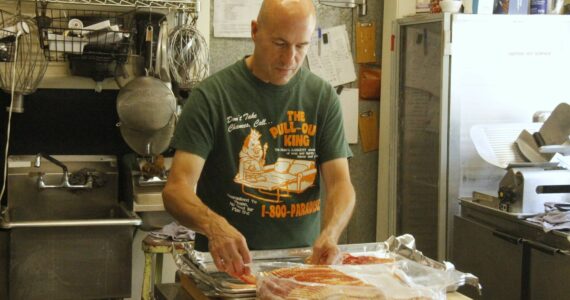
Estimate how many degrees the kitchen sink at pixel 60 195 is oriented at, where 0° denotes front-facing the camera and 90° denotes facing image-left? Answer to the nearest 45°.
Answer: approximately 0°

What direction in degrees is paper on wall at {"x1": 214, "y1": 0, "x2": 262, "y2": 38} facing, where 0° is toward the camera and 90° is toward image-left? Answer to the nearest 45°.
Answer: approximately 0°

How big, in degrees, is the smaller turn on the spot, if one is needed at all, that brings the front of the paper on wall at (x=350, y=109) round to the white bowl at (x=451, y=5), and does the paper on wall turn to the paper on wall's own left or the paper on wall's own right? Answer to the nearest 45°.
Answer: approximately 45° to the paper on wall's own left

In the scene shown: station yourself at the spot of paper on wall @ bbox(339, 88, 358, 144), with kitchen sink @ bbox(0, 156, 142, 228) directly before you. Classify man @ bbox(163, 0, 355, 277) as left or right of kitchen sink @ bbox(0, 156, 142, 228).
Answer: left

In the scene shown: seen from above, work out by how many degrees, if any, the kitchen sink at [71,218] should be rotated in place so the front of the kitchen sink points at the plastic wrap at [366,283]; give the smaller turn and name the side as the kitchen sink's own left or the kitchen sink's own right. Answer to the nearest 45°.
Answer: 0° — it already faces it
